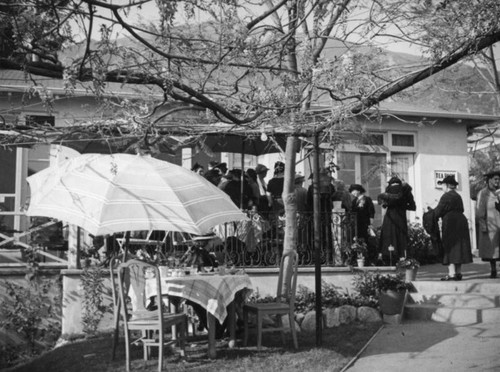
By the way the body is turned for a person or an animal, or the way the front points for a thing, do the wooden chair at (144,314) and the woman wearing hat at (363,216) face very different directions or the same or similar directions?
very different directions

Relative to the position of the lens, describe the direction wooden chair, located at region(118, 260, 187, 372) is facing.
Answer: facing away from the viewer and to the right of the viewer

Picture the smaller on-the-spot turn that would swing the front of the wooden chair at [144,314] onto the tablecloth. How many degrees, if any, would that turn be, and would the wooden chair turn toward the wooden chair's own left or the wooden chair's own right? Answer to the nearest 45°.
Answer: approximately 45° to the wooden chair's own right

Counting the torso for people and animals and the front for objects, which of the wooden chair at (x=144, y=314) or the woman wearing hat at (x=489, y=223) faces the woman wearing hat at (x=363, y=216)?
the wooden chair

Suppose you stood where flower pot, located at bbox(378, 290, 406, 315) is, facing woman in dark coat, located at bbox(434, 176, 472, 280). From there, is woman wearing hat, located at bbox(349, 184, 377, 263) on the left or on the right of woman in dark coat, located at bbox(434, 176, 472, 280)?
left

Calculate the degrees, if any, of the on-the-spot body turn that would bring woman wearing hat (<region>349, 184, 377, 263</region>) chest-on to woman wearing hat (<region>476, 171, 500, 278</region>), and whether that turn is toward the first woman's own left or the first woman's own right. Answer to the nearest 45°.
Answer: approximately 135° to the first woman's own left

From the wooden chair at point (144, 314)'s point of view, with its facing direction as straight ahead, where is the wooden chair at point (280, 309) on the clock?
the wooden chair at point (280, 309) is roughly at 1 o'clock from the wooden chair at point (144, 314).

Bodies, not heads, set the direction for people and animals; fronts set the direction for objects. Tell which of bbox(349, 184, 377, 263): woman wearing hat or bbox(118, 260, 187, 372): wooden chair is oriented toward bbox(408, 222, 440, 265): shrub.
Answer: the wooden chair

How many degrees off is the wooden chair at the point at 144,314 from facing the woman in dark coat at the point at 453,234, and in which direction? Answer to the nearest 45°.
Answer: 0° — it already faces them
